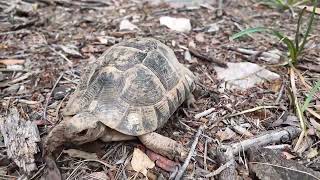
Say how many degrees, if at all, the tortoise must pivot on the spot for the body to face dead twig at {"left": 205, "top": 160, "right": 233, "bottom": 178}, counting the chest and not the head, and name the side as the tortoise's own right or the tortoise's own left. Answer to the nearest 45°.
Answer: approximately 90° to the tortoise's own left

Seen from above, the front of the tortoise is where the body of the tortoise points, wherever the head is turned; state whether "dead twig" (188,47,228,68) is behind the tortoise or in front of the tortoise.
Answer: behind

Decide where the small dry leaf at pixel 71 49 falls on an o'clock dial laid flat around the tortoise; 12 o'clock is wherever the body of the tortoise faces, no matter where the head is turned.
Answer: The small dry leaf is roughly at 4 o'clock from the tortoise.

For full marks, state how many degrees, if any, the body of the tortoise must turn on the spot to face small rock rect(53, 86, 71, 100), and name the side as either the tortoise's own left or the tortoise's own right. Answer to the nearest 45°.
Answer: approximately 90° to the tortoise's own right

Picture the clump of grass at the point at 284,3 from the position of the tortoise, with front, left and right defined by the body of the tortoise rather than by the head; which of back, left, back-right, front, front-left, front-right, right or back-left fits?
back

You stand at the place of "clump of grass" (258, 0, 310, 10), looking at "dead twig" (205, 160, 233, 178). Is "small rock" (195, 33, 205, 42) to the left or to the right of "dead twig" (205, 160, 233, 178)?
right

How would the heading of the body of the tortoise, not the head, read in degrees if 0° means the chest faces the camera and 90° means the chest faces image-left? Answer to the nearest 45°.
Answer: approximately 45°

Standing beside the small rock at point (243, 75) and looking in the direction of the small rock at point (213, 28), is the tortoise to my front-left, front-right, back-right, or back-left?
back-left
